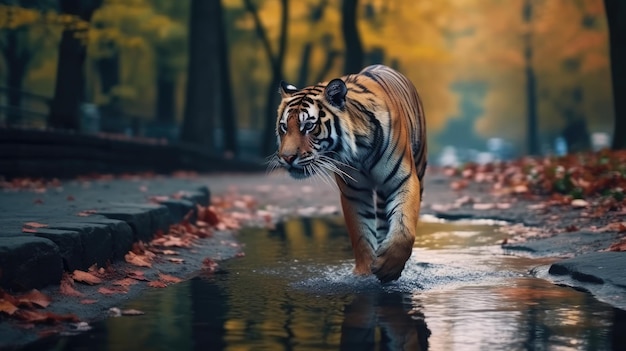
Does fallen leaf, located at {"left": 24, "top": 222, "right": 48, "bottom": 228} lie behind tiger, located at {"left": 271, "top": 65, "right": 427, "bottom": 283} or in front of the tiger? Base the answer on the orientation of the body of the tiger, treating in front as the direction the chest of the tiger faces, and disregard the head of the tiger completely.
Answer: in front

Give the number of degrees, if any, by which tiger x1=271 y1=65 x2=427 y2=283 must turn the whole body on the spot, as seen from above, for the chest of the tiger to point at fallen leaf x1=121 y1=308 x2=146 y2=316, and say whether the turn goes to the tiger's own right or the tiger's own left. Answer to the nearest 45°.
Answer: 0° — it already faces it

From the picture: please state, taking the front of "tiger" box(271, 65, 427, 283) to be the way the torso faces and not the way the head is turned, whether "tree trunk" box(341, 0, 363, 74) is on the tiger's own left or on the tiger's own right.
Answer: on the tiger's own right

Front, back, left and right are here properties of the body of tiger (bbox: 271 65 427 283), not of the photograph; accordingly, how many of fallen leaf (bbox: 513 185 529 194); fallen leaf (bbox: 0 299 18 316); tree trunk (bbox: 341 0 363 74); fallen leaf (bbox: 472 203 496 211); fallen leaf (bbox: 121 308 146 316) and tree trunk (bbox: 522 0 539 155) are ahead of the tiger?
2

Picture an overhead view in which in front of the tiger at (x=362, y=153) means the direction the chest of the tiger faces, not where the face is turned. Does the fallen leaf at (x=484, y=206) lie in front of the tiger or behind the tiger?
behind

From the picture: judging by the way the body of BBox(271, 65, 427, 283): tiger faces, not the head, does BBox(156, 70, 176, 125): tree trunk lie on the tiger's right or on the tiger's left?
on the tiger's right

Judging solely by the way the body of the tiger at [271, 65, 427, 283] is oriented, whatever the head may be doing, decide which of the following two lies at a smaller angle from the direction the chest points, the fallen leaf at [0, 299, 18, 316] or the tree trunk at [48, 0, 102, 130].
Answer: the fallen leaf

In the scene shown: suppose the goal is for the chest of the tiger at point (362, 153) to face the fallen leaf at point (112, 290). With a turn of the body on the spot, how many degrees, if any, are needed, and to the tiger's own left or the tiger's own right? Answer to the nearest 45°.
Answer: approximately 45° to the tiger's own right

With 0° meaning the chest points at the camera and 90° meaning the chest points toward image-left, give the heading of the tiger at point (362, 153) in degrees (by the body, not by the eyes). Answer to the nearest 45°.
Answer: approximately 45°

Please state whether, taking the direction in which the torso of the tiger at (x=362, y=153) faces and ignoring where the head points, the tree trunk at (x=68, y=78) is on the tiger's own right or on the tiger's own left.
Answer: on the tiger's own right

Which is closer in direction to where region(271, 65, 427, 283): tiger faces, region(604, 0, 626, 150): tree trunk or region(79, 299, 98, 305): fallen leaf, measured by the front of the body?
the fallen leaf
